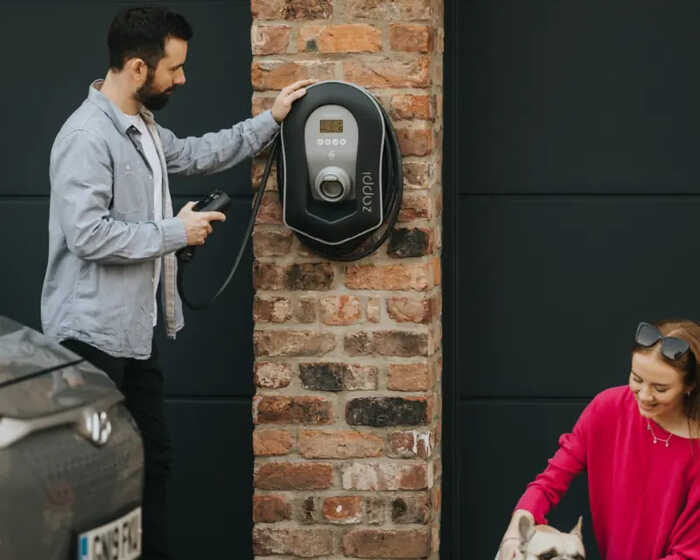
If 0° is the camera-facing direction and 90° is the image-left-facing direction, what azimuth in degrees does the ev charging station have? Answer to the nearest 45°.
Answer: approximately 0°

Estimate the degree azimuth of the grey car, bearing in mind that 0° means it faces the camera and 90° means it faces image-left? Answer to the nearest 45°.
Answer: approximately 315°

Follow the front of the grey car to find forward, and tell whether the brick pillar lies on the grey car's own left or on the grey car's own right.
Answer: on the grey car's own left

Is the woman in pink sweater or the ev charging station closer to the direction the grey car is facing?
the woman in pink sweater

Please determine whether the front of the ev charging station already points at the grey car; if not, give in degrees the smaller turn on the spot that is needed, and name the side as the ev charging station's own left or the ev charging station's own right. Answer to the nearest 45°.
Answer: approximately 45° to the ev charging station's own right

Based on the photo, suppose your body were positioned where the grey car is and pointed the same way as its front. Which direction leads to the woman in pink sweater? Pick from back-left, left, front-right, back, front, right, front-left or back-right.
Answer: front-left

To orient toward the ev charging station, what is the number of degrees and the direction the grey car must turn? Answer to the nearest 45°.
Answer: approximately 90° to its left

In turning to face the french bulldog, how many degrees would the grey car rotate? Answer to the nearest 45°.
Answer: approximately 45° to its left
